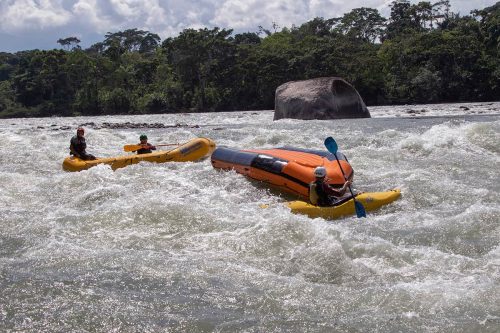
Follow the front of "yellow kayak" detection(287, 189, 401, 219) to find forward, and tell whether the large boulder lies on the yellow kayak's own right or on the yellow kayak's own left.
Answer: on the yellow kayak's own left

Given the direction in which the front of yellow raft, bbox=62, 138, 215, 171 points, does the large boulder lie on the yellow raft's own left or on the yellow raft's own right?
on the yellow raft's own left

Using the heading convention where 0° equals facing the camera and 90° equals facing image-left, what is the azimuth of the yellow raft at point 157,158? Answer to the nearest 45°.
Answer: approximately 270°

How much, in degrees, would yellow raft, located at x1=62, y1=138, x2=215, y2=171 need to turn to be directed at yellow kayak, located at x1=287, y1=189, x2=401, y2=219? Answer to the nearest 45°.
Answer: approximately 45° to its right

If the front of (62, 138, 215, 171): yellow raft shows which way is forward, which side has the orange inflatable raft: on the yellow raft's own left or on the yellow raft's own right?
on the yellow raft's own right

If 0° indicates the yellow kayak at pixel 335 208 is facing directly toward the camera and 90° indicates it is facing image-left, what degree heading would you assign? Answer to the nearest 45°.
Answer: approximately 270°
